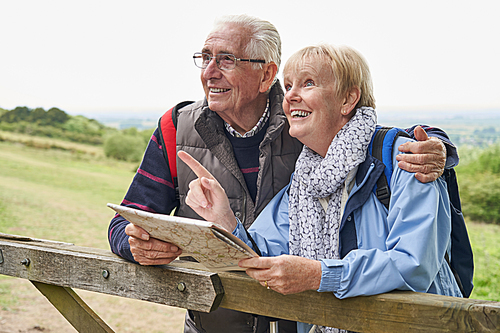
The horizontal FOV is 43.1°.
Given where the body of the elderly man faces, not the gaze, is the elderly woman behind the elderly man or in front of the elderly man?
in front

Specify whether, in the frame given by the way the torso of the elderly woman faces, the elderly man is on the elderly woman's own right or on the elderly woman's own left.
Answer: on the elderly woman's own right

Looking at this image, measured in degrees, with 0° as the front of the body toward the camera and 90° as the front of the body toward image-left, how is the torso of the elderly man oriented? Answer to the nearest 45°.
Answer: approximately 0°

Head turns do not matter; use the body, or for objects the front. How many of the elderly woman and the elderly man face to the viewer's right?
0

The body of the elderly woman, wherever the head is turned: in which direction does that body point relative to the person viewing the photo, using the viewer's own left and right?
facing the viewer and to the left of the viewer
